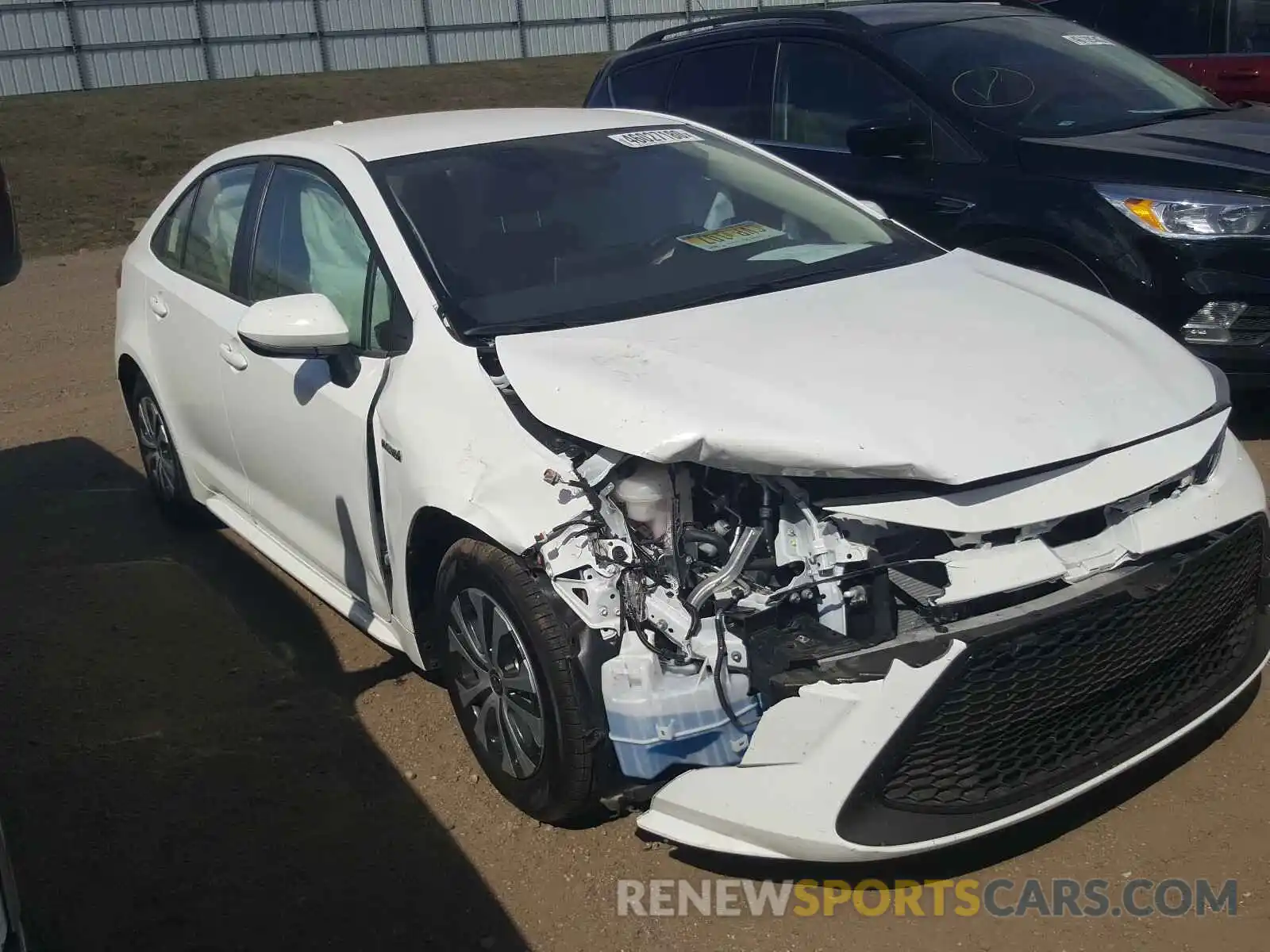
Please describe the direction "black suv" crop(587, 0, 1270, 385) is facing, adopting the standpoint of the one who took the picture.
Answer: facing the viewer and to the right of the viewer

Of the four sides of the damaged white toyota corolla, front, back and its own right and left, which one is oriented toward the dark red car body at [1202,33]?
left

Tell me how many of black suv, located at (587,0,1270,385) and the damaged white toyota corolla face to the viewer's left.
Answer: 0

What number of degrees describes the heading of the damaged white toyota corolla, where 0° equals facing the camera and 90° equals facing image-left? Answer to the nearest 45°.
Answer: approximately 315°

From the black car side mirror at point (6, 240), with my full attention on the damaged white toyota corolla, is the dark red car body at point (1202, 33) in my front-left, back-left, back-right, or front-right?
front-left

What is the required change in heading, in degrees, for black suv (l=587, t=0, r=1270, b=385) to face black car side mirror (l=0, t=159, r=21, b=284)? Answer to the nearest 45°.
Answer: approximately 90° to its right

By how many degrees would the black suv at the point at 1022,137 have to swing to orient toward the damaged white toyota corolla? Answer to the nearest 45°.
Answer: approximately 45° to its right

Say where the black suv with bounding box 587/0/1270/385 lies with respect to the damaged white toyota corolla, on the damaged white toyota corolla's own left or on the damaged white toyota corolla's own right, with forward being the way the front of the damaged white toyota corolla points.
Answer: on the damaged white toyota corolla's own left
